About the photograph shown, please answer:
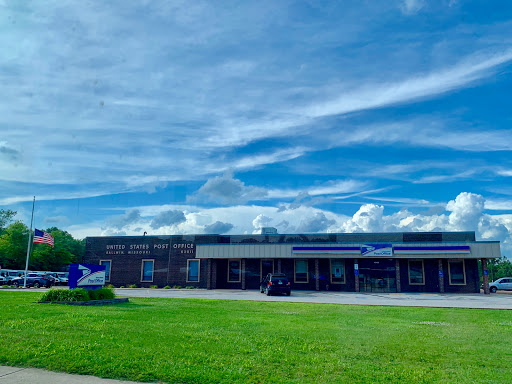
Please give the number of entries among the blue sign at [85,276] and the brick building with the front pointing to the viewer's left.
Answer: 0

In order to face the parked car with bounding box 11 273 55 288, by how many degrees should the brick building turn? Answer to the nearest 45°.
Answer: approximately 90° to its right

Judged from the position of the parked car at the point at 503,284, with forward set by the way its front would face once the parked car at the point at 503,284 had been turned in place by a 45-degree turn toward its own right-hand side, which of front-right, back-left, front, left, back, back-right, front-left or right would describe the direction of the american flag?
left

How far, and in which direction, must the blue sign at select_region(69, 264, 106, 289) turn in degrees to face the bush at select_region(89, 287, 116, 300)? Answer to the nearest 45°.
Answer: approximately 45° to its left

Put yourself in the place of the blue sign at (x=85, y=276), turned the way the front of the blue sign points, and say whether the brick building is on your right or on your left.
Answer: on your left

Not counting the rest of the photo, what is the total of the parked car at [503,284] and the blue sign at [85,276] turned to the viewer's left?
1

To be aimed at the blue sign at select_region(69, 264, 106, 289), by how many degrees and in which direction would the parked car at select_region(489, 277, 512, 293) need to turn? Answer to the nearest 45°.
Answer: approximately 45° to its left

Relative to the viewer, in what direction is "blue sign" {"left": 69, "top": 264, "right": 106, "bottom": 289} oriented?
toward the camera

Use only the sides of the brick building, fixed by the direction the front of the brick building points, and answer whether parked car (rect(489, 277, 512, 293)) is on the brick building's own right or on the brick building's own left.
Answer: on the brick building's own left

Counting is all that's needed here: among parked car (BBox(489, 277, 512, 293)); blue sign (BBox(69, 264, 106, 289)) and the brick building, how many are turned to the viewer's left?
1

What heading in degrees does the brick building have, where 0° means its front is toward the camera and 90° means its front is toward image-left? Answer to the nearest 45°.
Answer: approximately 0°

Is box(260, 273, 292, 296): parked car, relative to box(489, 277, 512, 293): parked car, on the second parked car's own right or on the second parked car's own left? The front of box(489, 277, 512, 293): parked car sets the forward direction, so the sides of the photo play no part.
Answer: on the second parked car's own left

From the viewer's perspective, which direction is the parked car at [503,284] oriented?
to the viewer's left
